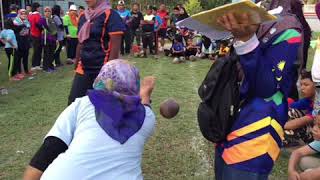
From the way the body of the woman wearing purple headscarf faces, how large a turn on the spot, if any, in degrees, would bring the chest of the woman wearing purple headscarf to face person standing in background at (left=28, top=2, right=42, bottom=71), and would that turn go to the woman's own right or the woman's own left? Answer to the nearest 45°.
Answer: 0° — they already face them

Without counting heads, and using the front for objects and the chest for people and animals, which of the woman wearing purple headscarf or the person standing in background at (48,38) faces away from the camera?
the woman wearing purple headscarf

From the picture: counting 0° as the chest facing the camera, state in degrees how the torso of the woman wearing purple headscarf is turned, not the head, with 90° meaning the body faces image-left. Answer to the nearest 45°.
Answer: approximately 180°

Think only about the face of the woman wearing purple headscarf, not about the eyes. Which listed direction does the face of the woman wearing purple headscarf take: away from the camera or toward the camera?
away from the camera

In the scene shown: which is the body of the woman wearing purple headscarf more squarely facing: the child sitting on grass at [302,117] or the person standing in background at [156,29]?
the person standing in background

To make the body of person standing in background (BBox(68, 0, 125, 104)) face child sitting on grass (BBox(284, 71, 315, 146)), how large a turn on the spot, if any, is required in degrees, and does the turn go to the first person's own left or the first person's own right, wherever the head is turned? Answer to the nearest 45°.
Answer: approximately 135° to the first person's own left

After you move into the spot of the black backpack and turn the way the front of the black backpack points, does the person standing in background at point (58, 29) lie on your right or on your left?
on your right

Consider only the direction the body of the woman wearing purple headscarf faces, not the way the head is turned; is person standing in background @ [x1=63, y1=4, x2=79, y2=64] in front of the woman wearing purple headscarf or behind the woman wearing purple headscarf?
in front

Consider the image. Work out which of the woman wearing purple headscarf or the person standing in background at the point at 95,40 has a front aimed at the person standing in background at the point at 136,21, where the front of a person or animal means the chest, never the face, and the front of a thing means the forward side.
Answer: the woman wearing purple headscarf

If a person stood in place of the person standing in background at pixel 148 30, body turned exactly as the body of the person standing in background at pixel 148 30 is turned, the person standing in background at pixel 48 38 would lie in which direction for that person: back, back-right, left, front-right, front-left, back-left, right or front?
front-right

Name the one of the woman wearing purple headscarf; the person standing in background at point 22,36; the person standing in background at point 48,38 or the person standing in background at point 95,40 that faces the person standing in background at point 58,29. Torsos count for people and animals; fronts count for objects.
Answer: the woman wearing purple headscarf

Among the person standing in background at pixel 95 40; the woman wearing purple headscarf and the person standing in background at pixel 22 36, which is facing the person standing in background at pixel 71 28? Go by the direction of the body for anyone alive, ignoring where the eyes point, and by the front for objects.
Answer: the woman wearing purple headscarf
